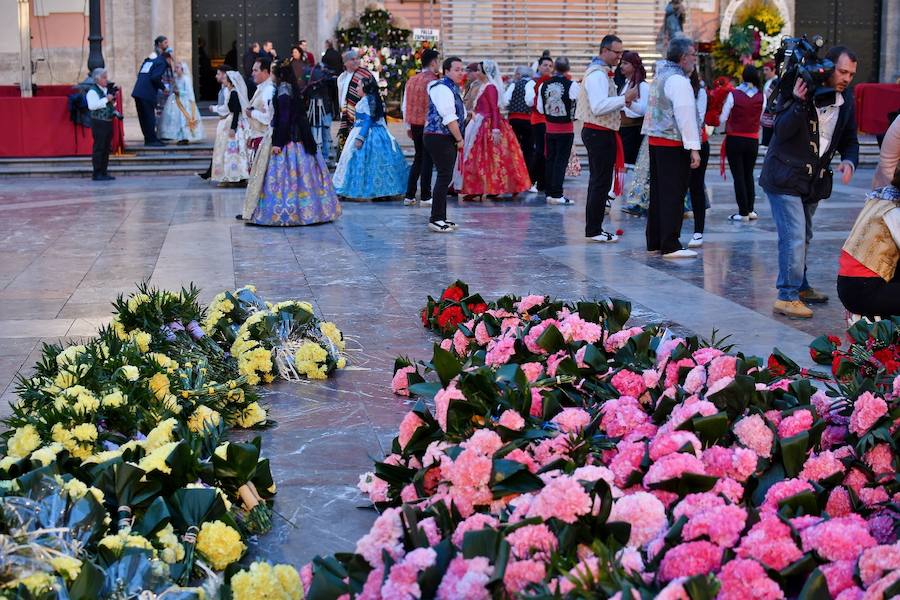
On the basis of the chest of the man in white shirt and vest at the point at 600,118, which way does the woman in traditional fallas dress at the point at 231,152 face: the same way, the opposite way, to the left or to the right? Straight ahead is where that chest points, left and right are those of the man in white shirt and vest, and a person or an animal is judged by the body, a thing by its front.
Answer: the opposite way

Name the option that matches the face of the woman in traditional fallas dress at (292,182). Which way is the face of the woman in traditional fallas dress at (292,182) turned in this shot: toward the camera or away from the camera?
away from the camera

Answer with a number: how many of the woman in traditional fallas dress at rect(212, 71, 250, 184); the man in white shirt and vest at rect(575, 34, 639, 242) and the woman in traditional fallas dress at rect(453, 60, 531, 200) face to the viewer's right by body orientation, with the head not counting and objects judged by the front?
1

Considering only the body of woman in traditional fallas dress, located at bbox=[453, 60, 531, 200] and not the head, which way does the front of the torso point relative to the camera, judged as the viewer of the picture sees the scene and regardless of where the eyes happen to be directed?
to the viewer's left

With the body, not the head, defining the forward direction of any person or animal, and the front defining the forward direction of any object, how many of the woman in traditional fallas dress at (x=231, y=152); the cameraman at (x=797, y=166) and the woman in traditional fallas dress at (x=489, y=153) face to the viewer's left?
2
